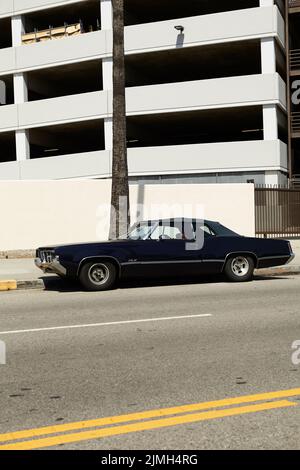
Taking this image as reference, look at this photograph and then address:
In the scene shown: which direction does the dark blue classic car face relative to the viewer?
to the viewer's left

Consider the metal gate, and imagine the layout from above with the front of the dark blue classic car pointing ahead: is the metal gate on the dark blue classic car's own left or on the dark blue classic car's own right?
on the dark blue classic car's own right
